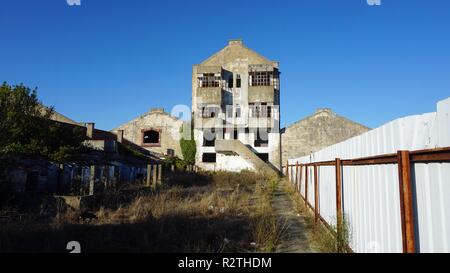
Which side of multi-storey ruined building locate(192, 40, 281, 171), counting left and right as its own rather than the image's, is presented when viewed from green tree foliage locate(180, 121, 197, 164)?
right

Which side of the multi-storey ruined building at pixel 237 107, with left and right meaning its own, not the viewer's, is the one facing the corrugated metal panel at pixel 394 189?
front

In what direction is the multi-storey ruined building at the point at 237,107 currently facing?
toward the camera

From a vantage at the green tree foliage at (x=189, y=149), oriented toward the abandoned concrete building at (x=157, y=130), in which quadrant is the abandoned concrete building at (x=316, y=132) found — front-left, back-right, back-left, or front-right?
back-right

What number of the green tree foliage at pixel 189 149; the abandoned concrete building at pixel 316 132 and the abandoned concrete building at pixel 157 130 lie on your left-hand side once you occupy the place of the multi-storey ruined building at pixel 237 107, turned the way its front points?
1

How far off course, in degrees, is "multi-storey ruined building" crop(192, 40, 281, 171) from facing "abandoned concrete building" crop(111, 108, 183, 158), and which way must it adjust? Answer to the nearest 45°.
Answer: approximately 90° to its right

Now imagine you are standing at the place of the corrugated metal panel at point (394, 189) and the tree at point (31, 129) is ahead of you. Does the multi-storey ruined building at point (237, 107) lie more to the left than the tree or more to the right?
right

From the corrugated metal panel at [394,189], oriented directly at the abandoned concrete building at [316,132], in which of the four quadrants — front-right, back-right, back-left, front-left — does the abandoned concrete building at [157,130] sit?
front-left

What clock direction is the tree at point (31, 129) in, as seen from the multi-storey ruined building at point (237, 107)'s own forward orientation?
The tree is roughly at 1 o'clock from the multi-storey ruined building.

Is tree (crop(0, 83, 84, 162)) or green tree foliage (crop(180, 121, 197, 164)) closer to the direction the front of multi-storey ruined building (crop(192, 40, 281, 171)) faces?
the tree

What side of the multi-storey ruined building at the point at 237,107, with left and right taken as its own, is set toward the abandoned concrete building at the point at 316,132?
left

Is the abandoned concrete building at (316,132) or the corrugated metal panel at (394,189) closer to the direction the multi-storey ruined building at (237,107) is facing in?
the corrugated metal panel
